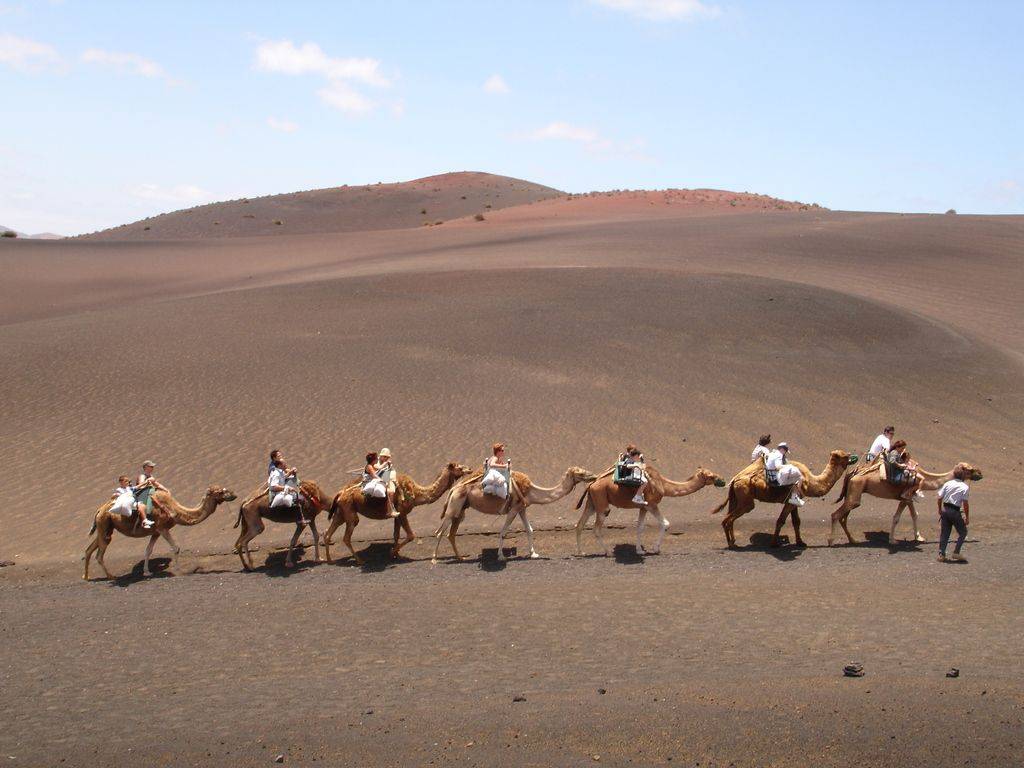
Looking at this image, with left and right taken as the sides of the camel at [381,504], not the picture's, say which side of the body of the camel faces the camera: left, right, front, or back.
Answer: right

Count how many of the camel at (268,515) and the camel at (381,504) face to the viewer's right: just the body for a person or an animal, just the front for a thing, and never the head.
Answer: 2

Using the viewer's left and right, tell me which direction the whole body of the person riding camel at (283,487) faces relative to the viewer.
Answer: facing to the right of the viewer

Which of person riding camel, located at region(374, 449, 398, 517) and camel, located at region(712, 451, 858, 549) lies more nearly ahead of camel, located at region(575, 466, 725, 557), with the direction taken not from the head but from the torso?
the camel

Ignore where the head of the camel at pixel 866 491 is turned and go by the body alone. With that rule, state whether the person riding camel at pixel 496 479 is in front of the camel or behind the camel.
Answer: behind

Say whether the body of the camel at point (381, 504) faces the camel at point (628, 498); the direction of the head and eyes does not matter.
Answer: yes

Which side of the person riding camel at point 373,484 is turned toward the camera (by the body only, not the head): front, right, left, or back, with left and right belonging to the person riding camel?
right

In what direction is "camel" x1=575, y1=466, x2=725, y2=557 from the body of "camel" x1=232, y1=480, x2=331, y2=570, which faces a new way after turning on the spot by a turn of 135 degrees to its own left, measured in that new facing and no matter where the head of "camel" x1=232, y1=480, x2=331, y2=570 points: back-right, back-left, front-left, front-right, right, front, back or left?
back-right

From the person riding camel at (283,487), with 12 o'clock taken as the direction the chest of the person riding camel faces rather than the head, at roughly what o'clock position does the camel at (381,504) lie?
The camel is roughly at 12 o'clock from the person riding camel.

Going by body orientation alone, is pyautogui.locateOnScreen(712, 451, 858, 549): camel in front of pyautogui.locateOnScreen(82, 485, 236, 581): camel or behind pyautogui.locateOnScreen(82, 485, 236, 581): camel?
in front

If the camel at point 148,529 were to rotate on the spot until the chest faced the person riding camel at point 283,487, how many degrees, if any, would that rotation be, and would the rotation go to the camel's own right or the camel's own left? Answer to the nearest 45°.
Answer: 0° — it already faces them

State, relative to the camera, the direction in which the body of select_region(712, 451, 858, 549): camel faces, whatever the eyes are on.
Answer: to the viewer's right

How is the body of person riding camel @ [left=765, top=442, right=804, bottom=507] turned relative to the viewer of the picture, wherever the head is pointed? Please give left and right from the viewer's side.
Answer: facing to the right of the viewer

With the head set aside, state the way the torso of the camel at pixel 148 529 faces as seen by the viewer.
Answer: to the viewer's right

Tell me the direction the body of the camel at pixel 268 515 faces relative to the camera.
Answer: to the viewer's right

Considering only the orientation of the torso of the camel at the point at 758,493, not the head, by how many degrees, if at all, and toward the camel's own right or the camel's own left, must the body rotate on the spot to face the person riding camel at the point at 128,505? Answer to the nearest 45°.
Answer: approximately 180°
